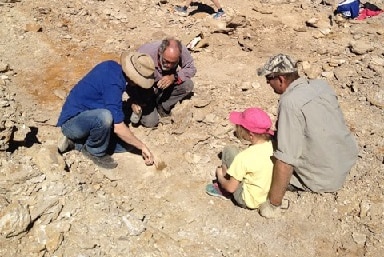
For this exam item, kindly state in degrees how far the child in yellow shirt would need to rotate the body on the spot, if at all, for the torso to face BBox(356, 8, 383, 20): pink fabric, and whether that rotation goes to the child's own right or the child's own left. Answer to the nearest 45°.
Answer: approximately 90° to the child's own right

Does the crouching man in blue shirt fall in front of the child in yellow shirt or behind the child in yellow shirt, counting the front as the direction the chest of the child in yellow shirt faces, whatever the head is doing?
in front

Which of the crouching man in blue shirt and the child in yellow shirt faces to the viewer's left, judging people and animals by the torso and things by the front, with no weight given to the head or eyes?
the child in yellow shirt

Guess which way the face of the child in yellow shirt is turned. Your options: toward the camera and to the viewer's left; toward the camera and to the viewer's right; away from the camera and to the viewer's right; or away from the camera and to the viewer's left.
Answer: away from the camera and to the viewer's left

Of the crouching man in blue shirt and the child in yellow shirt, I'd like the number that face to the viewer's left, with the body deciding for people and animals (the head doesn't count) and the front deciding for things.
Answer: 1

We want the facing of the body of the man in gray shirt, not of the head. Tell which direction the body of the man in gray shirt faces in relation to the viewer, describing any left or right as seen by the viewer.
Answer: facing away from the viewer and to the left of the viewer

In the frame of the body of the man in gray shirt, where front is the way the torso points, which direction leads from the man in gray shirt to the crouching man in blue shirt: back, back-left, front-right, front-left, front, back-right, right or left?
front-left

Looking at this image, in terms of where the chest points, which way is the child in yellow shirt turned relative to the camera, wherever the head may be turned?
to the viewer's left

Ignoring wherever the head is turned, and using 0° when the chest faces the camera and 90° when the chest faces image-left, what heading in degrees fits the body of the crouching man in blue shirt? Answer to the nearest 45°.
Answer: approximately 270°

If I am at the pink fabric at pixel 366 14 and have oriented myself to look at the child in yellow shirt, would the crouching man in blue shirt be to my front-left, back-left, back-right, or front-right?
front-right
